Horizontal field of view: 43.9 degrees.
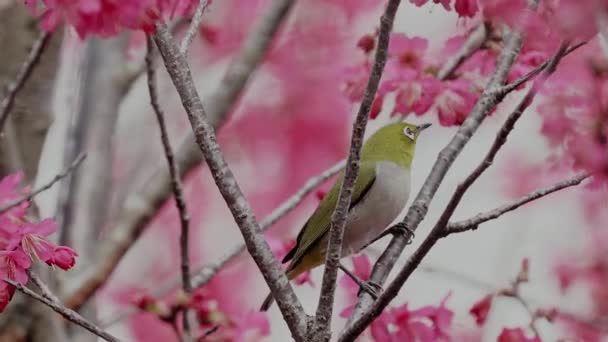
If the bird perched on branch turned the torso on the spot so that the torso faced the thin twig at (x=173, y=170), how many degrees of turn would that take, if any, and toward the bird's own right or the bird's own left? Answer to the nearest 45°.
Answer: approximately 135° to the bird's own right

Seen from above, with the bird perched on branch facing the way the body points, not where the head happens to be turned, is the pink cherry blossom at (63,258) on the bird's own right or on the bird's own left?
on the bird's own right

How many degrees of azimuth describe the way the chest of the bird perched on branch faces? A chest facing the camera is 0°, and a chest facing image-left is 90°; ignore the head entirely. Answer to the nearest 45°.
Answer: approximately 270°

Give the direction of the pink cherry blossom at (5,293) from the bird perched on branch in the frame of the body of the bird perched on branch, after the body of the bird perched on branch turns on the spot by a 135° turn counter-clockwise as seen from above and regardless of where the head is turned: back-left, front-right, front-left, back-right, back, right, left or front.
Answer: left

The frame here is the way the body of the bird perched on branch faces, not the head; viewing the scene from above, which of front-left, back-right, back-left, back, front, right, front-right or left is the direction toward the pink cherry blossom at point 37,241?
back-right

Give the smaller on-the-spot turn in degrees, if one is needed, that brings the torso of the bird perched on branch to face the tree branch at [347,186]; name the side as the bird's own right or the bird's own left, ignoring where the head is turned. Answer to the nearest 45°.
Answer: approximately 90° to the bird's own right

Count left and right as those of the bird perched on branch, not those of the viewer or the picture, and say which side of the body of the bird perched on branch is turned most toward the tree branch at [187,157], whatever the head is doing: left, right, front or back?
back

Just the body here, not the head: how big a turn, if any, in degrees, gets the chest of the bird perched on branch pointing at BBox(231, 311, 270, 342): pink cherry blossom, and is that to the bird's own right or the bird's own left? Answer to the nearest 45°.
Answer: approximately 180°
